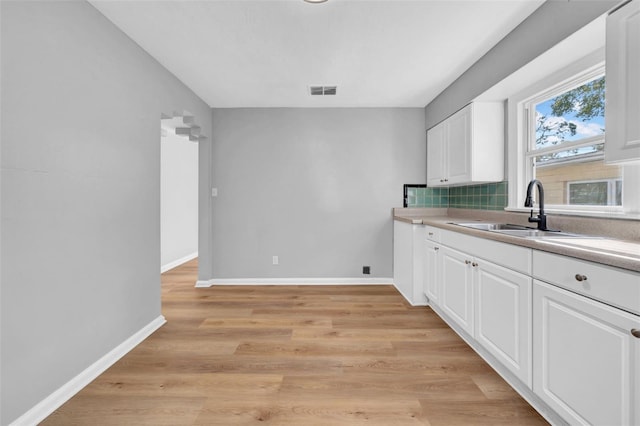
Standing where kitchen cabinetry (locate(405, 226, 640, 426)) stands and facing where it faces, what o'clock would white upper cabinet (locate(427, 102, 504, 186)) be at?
The white upper cabinet is roughly at 4 o'clock from the kitchen cabinetry.

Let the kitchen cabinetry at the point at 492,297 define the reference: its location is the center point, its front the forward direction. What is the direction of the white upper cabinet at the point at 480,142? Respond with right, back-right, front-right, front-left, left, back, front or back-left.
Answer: back-right

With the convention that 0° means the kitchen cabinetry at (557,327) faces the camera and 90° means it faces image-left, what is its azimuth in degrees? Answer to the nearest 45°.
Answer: approximately 45°

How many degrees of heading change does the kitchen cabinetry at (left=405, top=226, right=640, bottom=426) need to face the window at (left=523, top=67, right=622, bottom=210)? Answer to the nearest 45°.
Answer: approximately 135° to its right
